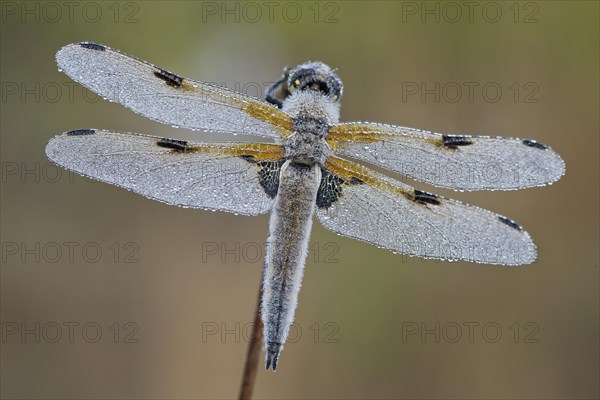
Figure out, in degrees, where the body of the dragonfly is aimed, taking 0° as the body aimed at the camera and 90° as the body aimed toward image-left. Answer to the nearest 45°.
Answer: approximately 180°
